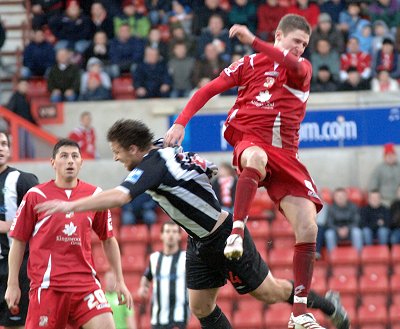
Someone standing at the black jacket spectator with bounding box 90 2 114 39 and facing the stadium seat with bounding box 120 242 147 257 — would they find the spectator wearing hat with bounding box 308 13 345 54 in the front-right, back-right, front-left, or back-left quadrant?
front-left

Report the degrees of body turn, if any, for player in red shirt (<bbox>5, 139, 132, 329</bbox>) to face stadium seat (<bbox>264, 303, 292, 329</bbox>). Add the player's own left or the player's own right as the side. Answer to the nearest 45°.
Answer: approximately 135° to the player's own left

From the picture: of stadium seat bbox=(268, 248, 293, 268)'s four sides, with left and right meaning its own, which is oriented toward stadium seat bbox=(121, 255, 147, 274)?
right

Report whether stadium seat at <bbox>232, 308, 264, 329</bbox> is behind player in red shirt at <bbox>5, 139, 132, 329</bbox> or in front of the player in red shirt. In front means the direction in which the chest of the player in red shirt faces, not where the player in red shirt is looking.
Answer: behind

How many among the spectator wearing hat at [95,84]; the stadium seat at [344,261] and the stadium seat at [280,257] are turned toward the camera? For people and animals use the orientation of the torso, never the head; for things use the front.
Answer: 3

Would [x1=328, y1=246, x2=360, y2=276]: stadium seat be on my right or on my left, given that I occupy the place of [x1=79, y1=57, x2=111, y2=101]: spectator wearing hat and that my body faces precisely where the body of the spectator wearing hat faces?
on my left

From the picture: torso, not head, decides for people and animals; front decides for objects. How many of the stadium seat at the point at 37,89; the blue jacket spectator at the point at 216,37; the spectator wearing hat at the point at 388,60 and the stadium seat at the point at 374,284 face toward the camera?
4

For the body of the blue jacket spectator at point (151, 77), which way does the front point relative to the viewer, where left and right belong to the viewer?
facing the viewer

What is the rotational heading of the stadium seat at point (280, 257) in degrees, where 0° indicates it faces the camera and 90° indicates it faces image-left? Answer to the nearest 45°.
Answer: approximately 0°

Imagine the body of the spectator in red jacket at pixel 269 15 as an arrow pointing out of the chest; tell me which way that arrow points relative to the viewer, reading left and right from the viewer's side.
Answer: facing the viewer

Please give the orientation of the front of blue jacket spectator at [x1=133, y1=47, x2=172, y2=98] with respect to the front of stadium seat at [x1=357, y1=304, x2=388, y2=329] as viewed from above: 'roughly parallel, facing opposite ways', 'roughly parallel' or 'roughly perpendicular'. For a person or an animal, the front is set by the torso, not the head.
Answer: roughly parallel

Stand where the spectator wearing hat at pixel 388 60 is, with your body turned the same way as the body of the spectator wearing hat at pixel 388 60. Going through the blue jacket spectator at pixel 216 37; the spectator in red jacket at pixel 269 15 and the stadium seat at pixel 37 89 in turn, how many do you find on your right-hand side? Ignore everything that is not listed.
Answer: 3

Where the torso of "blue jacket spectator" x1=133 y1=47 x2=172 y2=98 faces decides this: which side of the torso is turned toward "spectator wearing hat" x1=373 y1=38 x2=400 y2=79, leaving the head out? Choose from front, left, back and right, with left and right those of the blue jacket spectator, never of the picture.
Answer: left

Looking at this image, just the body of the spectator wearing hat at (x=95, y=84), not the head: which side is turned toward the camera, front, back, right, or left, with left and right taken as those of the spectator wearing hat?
front
